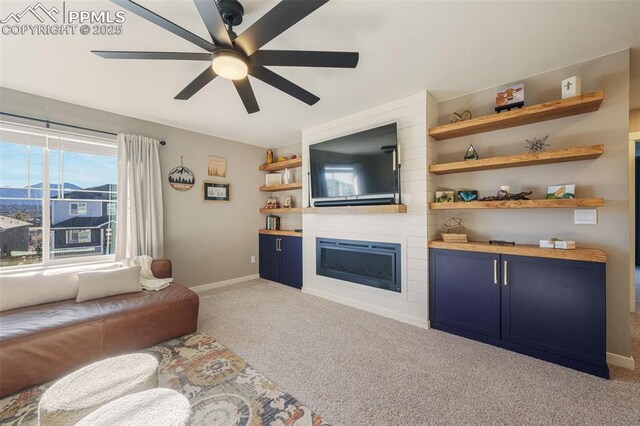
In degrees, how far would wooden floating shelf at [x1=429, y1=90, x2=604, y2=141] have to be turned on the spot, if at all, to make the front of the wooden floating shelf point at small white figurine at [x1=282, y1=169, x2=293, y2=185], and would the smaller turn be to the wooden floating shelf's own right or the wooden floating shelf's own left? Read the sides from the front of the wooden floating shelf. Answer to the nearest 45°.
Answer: approximately 45° to the wooden floating shelf's own right

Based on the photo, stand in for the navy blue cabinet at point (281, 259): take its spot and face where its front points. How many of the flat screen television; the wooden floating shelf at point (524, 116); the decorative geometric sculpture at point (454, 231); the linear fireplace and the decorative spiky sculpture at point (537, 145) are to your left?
5

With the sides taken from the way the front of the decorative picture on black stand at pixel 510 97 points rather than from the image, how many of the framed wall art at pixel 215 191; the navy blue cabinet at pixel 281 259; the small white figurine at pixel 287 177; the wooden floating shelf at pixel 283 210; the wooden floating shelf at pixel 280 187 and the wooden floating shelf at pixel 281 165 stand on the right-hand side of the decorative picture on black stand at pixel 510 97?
6

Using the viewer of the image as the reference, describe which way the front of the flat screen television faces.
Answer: facing the viewer and to the left of the viewer

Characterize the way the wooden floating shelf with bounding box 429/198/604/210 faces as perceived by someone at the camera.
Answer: facing the viewer

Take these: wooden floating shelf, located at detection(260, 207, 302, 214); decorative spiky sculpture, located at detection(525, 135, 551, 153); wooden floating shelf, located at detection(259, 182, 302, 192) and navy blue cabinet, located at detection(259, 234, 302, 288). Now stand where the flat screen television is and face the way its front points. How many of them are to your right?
3

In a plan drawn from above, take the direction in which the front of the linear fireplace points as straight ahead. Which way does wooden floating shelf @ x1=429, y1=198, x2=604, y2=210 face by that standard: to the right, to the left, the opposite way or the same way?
the same way

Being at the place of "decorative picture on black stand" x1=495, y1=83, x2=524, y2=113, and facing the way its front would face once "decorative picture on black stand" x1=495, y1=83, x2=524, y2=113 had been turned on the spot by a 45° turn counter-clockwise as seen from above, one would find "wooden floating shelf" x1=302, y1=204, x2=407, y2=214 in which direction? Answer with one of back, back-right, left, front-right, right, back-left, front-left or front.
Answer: back-right

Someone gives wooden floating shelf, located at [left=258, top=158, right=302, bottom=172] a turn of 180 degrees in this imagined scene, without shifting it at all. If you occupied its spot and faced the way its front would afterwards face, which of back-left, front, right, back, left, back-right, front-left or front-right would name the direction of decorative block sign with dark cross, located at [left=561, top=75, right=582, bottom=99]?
right

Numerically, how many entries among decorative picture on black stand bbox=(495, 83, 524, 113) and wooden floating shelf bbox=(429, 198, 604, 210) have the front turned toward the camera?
2

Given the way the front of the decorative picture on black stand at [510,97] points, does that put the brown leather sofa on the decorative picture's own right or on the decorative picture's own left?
on the decorative picture's own right

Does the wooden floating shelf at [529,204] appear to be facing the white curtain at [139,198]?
no

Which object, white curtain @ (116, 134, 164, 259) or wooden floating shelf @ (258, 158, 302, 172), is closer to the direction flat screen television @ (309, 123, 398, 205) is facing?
the white curtain

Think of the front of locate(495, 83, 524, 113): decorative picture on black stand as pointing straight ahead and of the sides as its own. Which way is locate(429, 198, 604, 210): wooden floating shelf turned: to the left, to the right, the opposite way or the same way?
the same way

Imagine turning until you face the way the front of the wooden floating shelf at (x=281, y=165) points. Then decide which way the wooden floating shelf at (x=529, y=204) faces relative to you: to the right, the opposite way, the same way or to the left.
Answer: the same way

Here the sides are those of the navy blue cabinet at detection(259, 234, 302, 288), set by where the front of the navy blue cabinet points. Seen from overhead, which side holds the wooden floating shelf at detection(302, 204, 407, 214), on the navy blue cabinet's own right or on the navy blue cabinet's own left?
on the navy blue cabinet's own left

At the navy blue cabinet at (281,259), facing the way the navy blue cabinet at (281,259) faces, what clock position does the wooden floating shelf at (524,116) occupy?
The wooden floating shelf is roughly at 9 o'clock from the navy blue cabinet.

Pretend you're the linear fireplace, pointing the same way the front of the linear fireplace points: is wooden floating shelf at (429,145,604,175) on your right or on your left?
on your left

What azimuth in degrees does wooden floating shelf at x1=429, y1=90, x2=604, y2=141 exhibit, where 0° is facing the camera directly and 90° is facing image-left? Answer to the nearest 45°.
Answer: approximately 45°
